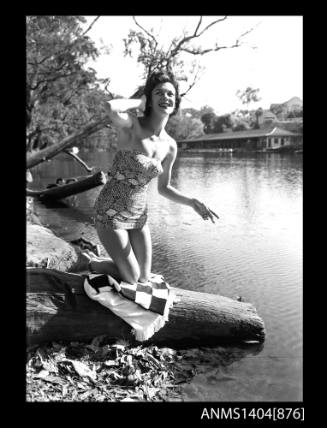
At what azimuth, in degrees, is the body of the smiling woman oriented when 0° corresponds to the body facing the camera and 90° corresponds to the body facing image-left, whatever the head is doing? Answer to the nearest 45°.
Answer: approximately 315°
